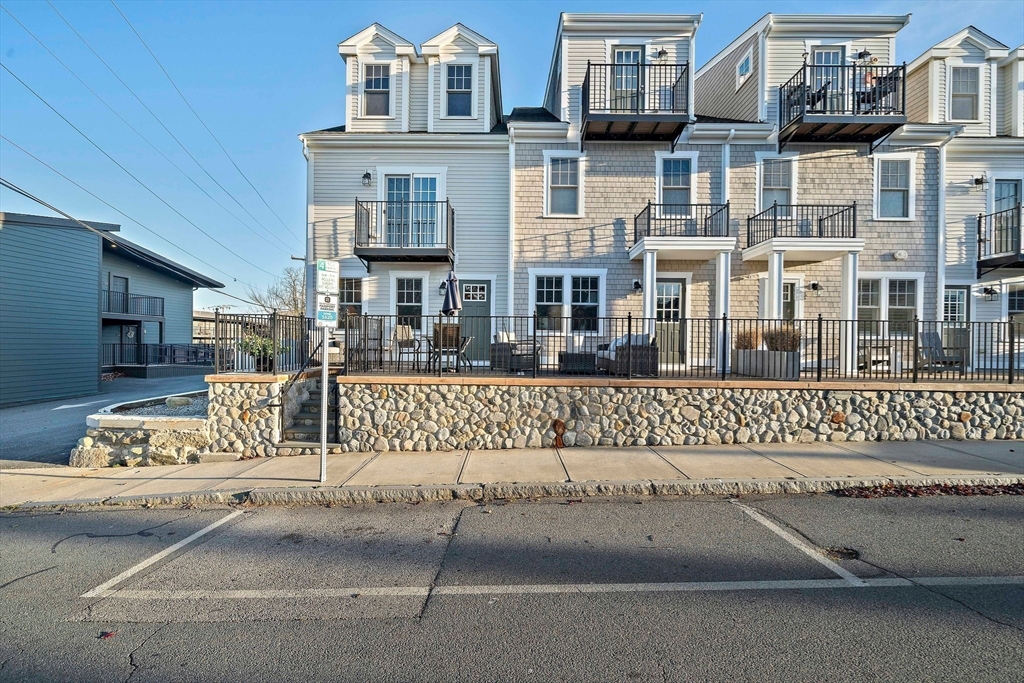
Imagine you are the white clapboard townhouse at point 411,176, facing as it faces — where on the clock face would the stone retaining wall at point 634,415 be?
The stone retaining wall is roughly at 11 o'clock from the white clapboard townhouse.

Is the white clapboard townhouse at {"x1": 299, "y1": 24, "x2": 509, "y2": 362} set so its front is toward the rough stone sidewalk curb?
yes

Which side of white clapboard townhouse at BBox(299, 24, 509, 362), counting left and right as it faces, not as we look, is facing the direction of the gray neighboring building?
right

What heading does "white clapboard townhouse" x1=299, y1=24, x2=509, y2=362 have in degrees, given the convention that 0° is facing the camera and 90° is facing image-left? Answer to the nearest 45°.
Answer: approximately 0°

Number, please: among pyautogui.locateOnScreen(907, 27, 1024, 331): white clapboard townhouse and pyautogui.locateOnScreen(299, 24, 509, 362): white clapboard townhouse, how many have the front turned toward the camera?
2
